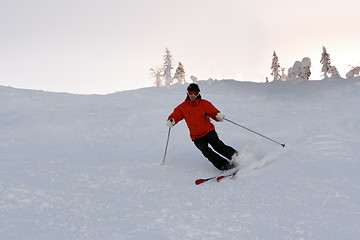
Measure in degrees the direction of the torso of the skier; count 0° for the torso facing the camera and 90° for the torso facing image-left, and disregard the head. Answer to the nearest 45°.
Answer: approximately 0°

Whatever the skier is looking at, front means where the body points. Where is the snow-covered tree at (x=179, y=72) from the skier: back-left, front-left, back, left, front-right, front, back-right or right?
back

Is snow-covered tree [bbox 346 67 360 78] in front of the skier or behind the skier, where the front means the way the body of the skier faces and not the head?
behind

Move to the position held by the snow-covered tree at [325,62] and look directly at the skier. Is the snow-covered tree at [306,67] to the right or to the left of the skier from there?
right

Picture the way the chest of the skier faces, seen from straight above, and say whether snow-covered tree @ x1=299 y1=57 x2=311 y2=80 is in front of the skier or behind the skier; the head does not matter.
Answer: behind

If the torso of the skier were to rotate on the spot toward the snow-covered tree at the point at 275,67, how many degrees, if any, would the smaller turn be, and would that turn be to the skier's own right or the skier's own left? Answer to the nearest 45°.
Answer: approximately 180°

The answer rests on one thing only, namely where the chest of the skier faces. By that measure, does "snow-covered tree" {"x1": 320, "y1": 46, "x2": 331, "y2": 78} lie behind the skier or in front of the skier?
behind

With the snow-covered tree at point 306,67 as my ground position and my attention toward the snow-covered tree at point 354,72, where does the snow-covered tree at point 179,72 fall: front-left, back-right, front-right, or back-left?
back-right
